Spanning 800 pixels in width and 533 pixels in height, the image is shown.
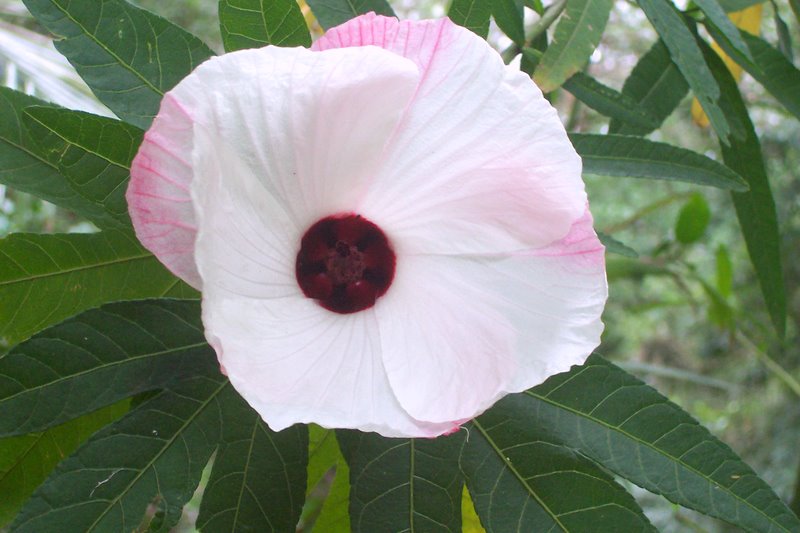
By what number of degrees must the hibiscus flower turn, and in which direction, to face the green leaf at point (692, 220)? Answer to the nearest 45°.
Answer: approximately 135° to its left

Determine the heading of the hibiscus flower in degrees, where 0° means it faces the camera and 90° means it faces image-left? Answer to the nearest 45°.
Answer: approximately 0°

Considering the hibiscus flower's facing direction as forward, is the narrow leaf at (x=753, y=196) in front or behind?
behind

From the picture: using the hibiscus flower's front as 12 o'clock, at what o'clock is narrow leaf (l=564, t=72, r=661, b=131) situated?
The narrow leaf is roughly at 7 o'clock from the hibiscus flower.

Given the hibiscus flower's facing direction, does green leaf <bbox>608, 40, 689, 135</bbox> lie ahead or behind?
behind
